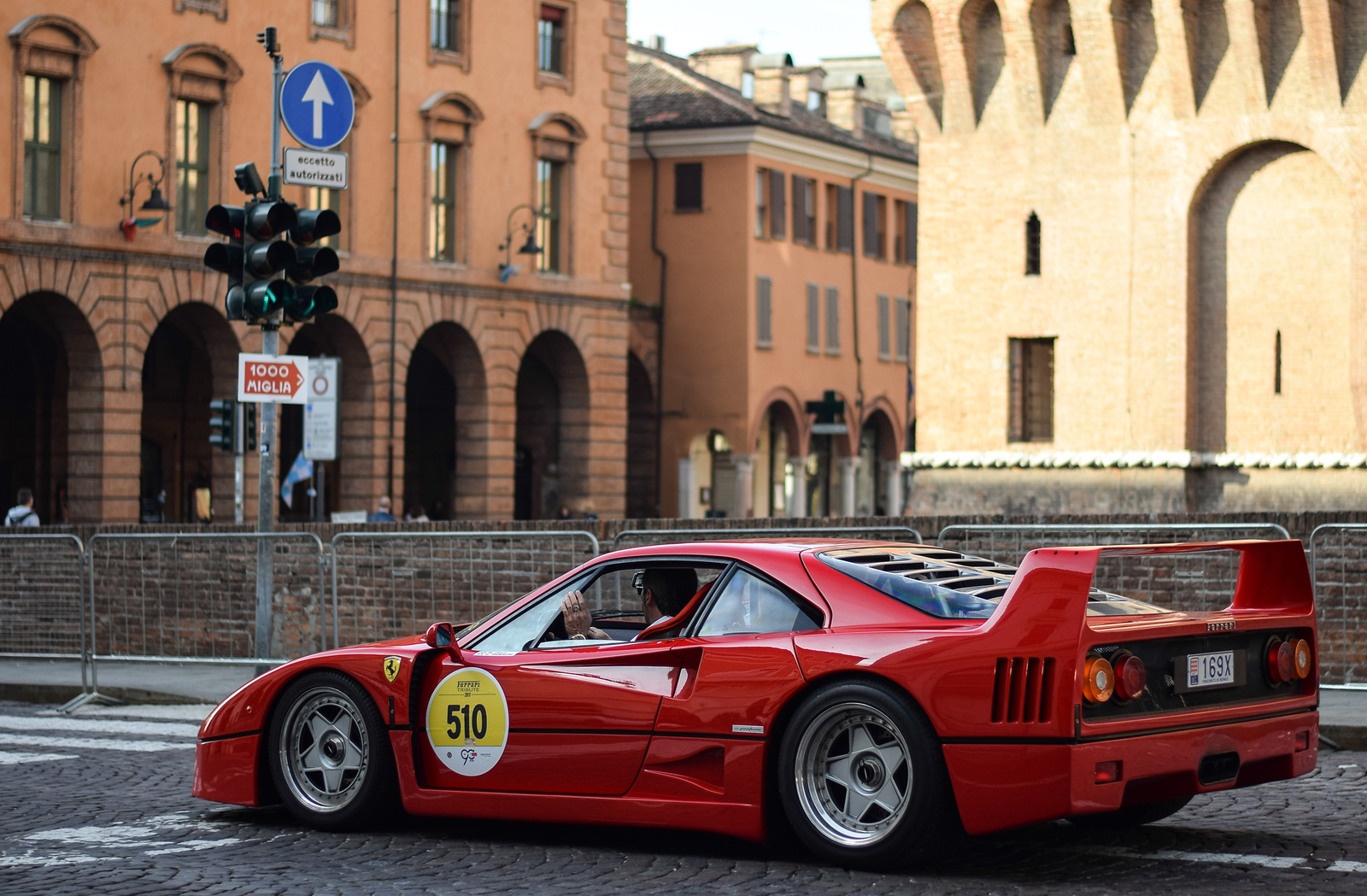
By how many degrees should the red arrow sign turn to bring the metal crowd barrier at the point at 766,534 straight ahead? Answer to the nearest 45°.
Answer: approximately 45° to its left

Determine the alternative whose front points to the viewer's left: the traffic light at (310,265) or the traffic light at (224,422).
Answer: the traffic light at (224,422)

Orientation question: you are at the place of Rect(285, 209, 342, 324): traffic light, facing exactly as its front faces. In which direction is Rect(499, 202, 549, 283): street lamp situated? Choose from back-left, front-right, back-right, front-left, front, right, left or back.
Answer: back-left

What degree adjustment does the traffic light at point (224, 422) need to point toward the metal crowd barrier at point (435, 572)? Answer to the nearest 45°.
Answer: approximately 90° to its left

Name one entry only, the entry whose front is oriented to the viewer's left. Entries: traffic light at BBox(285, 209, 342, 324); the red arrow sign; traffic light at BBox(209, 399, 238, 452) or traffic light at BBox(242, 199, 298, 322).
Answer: traffic light at BBox(209, 399, 238, 452)
